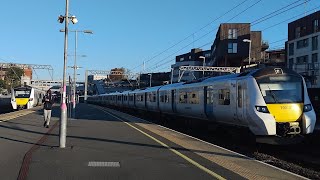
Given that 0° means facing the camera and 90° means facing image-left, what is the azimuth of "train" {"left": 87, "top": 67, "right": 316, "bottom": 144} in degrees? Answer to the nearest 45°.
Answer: approximately 315°
